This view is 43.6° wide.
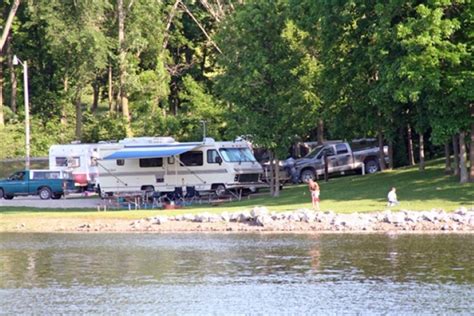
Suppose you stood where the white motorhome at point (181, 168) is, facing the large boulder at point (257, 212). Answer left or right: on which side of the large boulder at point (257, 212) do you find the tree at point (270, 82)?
left

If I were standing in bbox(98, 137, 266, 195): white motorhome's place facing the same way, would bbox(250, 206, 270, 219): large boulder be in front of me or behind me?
in front

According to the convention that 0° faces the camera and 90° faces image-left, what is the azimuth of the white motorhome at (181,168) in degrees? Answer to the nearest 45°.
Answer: approximately 315°

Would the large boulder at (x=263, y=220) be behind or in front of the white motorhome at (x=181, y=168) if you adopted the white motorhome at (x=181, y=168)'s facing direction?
in front
